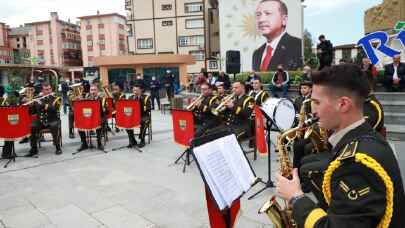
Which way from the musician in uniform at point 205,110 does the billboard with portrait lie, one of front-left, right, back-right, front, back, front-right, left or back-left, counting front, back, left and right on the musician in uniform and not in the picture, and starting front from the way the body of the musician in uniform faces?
back-right

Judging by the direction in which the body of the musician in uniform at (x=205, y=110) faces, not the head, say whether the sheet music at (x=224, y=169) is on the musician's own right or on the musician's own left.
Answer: on the musician's own left

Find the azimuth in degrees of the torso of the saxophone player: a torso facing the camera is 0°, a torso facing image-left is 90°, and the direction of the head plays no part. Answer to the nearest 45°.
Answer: approximately 90°

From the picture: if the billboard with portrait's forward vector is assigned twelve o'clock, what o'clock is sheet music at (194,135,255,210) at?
The sheet music is roughly at 12 o'clock from the billboard with portrait.

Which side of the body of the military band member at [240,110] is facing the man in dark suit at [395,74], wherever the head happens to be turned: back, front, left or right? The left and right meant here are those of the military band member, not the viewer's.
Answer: back

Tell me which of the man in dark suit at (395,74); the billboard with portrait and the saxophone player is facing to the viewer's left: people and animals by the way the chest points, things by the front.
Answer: the saxophone player

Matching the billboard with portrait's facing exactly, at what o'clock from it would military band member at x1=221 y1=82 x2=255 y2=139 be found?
The military band member is roughly at 12 o'clock from the billboard with portrait.

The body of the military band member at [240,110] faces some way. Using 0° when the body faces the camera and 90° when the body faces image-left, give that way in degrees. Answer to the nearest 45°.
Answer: approximately 45°

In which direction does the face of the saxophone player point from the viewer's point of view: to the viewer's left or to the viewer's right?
to the viewer's left
